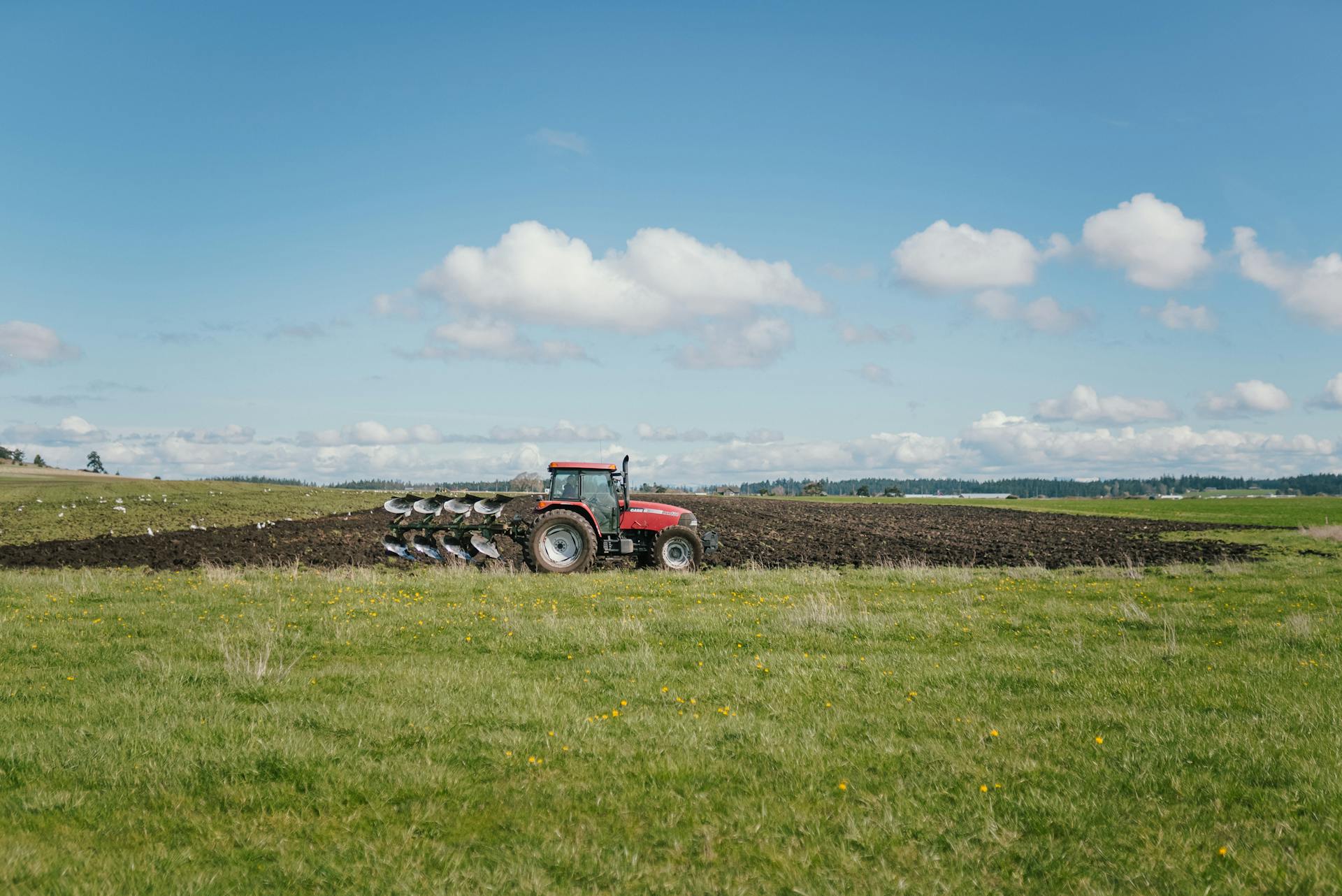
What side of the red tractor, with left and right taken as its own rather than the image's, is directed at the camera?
right
